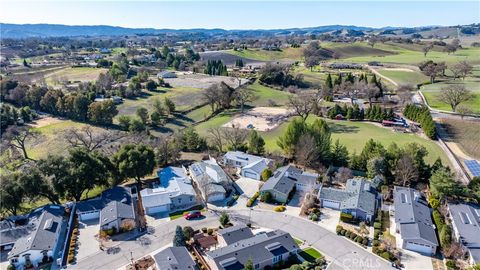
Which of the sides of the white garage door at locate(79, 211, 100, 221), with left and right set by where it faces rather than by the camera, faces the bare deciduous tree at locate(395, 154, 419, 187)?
left

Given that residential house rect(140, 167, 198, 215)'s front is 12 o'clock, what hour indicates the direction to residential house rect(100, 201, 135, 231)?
residential house rect(100, 201, 135, 231) is roughly at 2 o'clock from residential house rect(140, 167, 198, 215).

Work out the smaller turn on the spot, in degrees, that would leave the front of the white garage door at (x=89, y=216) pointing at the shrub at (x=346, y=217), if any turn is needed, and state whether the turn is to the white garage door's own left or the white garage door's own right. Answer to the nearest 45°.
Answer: approximately 45° to the white garage door's own left

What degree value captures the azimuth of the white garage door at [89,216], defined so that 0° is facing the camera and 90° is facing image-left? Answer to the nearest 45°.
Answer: approximately 0°

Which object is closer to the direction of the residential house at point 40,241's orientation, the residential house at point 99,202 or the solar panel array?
the solar panel array

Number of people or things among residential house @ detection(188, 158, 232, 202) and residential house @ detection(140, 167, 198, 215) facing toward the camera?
2

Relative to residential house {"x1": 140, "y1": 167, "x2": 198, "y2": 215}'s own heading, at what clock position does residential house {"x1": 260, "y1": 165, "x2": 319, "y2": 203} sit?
residential house {"x1": 260, "y1": 165, "x2": 319, "y2": 203} is roughly at 9 o'clock from residential house {"x1": 140, "y1": 167, "x2": 198, "y2": 215}.

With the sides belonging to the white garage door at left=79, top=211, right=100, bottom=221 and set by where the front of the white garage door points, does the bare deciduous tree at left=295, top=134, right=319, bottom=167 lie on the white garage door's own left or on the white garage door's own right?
on the white garage door's own left

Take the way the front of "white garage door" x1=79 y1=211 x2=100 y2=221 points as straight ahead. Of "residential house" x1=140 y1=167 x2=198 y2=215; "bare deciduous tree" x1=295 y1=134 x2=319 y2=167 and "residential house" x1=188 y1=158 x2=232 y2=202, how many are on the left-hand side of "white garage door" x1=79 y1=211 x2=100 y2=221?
3
